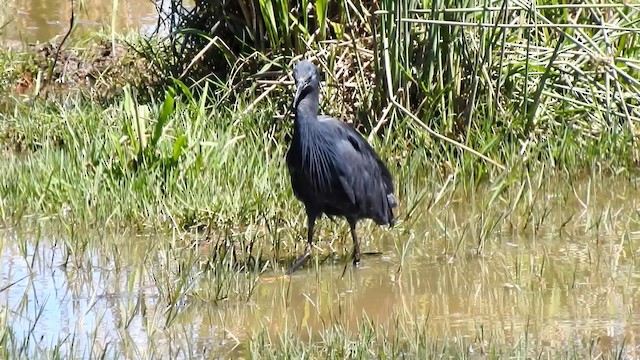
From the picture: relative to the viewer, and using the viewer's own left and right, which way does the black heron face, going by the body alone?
facing the viewer and to the left of the viewer
